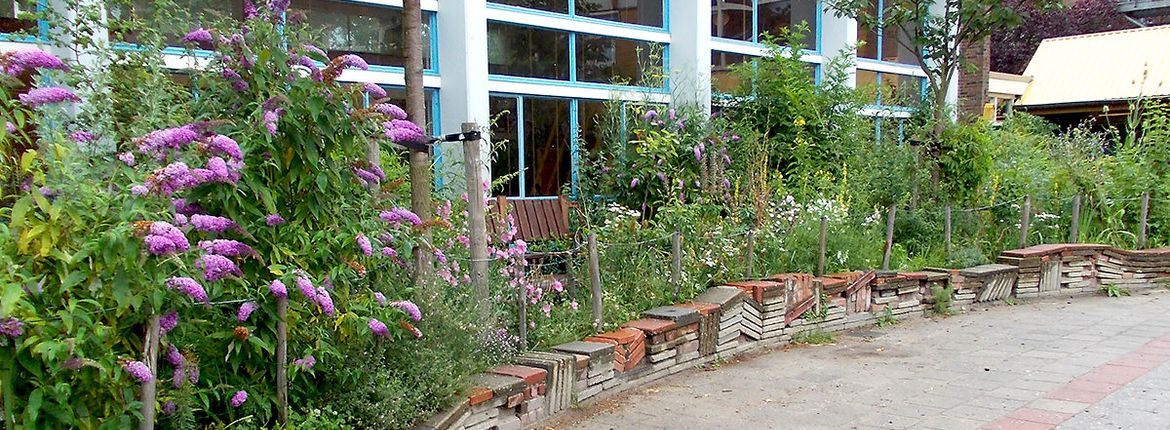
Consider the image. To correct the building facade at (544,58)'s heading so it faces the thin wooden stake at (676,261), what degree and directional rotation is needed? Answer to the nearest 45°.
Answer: approximately 45° to its right

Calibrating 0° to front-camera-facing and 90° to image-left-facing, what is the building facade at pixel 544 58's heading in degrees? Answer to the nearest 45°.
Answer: approximately 315°

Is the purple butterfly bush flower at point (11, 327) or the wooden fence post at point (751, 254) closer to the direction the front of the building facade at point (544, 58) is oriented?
the wooden fence post

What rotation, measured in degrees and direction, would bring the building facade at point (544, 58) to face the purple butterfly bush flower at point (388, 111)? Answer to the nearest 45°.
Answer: approximately 45° to its right

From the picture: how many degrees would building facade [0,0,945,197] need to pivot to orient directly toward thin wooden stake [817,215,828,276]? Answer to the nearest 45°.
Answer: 0° — it already faces it

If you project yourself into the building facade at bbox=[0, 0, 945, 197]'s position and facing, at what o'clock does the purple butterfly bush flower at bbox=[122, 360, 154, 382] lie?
The purple butterfly bush flower is roughly at 2 o'clock from the building facade.
